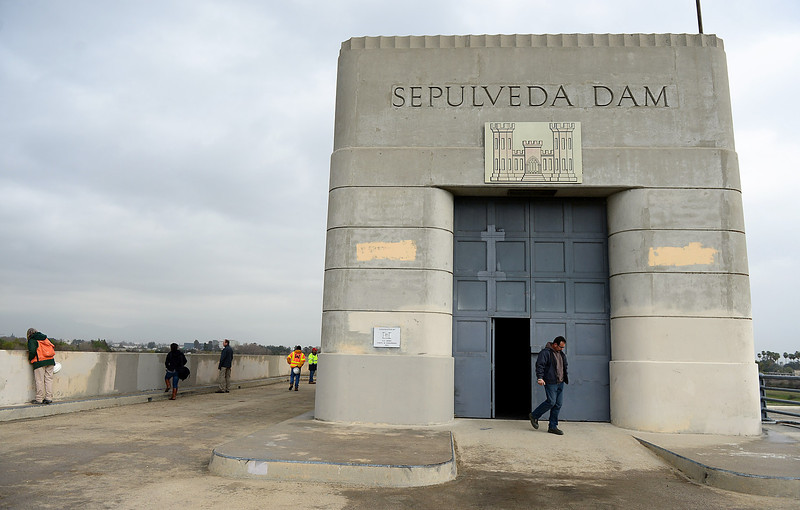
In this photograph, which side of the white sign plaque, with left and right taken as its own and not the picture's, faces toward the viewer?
front

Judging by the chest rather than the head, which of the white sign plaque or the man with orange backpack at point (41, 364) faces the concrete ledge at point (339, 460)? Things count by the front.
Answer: the white sign plaque

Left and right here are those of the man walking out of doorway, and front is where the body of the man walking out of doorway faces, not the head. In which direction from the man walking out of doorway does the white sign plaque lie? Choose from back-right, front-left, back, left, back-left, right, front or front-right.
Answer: back-right

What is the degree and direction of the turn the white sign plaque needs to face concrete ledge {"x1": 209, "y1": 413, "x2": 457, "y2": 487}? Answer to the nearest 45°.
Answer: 0° — it already faces it

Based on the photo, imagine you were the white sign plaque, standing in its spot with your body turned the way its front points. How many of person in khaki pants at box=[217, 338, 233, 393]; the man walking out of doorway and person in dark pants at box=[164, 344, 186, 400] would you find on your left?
1

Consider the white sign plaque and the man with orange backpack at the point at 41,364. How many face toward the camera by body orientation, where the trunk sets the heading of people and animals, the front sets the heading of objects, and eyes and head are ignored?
1

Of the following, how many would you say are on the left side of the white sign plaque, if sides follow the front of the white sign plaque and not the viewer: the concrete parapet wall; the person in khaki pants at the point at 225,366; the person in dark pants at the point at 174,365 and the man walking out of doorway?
1

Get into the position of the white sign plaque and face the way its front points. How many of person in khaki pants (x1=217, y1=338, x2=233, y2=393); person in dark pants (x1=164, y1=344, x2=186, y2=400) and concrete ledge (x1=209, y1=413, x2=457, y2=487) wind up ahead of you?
1

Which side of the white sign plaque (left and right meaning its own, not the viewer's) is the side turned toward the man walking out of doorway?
left

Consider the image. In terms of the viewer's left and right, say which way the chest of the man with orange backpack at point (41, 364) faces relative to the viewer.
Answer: facing away from the viewer and to the left of the viewer

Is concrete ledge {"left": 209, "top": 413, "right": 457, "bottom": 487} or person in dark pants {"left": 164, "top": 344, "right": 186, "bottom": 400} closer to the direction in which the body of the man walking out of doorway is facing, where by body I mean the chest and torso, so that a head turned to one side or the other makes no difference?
the concrete ledge

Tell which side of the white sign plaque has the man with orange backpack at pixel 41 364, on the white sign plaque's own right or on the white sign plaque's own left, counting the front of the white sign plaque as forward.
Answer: on the white sign plaque's own right

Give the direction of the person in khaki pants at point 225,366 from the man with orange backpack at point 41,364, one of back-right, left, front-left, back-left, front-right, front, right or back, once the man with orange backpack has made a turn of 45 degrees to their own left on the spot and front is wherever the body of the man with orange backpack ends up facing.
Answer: back-right

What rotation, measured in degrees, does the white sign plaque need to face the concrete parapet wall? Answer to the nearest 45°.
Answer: approximately 135° to its right
